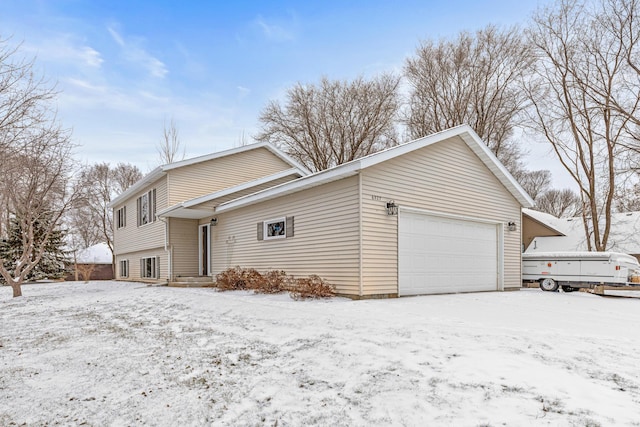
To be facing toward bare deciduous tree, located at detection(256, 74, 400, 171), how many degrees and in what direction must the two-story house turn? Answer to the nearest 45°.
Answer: approximately 135° to its right

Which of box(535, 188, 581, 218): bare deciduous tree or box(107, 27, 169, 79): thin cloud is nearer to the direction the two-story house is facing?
the thin cloud

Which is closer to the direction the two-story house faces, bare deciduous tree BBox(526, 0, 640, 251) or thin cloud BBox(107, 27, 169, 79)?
the thin cloud

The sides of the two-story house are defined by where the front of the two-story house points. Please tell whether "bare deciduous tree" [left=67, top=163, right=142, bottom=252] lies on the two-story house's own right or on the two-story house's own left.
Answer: on the two-story house's own right

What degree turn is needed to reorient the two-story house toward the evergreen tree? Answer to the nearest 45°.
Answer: approximately 90° to its right

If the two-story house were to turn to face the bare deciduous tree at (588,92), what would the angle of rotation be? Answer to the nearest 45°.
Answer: approximately 180°

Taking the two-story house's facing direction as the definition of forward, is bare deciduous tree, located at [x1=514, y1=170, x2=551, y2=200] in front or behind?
behind

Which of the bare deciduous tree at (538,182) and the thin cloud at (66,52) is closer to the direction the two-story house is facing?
the thin cloud

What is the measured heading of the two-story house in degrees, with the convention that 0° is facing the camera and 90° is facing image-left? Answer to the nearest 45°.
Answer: approximately 45°
